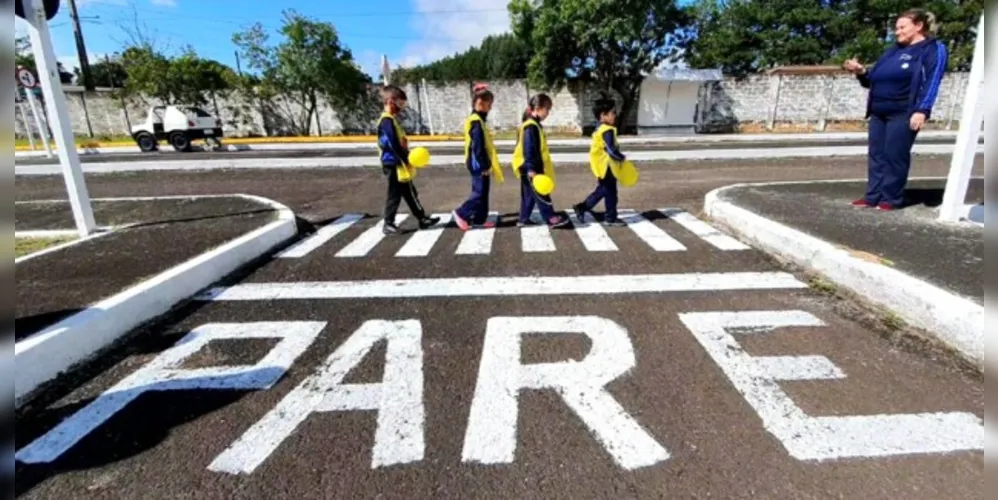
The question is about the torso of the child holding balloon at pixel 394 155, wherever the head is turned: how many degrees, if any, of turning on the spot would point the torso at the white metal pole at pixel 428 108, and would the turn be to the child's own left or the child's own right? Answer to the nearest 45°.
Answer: approximately 90° to the child's own left

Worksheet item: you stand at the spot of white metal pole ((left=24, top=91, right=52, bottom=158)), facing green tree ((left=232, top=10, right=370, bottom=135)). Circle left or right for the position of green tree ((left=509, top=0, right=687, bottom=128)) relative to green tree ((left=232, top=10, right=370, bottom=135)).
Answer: right

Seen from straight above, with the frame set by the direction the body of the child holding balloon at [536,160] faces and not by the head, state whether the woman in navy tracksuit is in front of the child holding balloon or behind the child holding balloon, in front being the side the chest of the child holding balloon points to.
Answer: in front

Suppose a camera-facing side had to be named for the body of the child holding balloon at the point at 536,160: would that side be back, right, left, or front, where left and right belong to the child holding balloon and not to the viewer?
right

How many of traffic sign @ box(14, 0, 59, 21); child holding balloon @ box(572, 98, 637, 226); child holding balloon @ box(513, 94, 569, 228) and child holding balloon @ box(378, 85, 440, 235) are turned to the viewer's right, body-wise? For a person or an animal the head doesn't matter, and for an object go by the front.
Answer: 3

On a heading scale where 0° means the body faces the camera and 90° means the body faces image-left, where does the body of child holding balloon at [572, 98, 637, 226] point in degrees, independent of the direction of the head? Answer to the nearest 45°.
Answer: approximately 270°

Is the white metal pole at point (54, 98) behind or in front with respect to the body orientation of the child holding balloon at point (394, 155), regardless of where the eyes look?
behind

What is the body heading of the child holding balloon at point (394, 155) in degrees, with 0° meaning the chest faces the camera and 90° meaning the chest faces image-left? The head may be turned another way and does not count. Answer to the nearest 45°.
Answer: approximately 270°

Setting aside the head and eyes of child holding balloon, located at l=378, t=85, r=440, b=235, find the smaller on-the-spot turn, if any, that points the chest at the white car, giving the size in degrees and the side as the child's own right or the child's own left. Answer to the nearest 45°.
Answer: approximately 135° to the child's own left

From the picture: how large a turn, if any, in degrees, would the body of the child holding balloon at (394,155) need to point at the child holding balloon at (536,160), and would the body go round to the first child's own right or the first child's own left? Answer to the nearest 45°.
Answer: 0° — they already face them

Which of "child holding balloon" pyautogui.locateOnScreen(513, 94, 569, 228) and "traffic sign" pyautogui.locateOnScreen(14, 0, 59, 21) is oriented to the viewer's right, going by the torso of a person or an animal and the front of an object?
the child holding balloon

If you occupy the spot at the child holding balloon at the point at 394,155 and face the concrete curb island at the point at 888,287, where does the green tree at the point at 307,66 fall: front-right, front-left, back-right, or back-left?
back-left

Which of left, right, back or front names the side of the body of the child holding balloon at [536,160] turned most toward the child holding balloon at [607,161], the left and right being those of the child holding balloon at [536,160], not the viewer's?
front

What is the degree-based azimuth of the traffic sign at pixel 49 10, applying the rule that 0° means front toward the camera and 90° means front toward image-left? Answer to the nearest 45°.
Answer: approximately 0°
